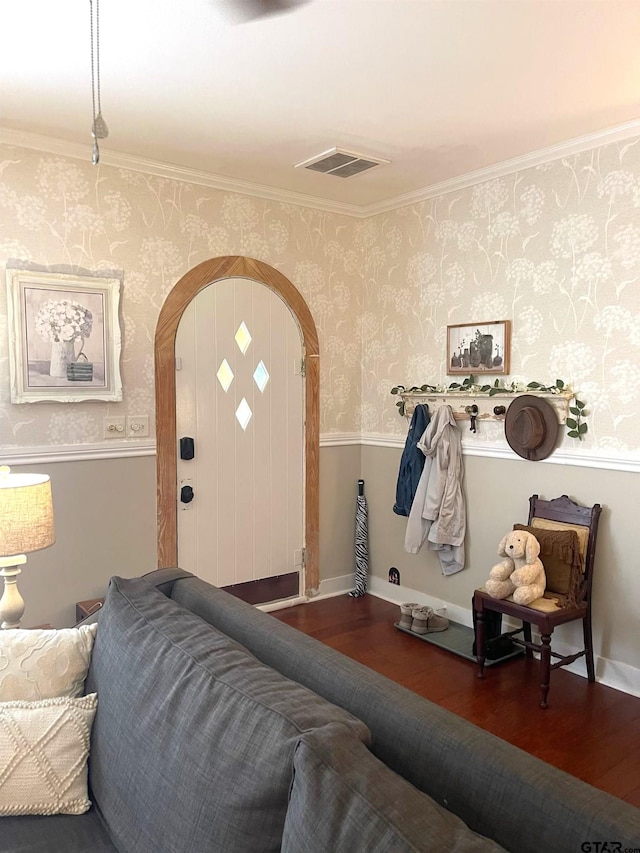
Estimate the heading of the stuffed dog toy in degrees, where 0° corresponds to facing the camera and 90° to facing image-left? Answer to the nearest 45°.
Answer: approximately 45°

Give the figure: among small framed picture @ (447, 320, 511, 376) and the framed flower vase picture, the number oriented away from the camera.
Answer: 0

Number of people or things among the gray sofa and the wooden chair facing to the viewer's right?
0

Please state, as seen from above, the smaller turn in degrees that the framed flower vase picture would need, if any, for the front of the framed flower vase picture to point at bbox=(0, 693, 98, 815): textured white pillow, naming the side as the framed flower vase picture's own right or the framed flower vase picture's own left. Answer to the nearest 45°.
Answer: approximately 45° to the framed flower vase picture's own right

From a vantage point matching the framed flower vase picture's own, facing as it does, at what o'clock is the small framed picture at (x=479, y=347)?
The small framed picture is roughly at 11 o'clock from the framed flower vase picture.

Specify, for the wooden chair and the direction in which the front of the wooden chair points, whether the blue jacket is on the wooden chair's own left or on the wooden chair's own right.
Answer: on the wooden chair's own right

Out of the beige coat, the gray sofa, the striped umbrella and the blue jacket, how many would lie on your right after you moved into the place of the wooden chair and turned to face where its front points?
3

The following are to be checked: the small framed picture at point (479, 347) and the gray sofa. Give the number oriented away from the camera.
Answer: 0
